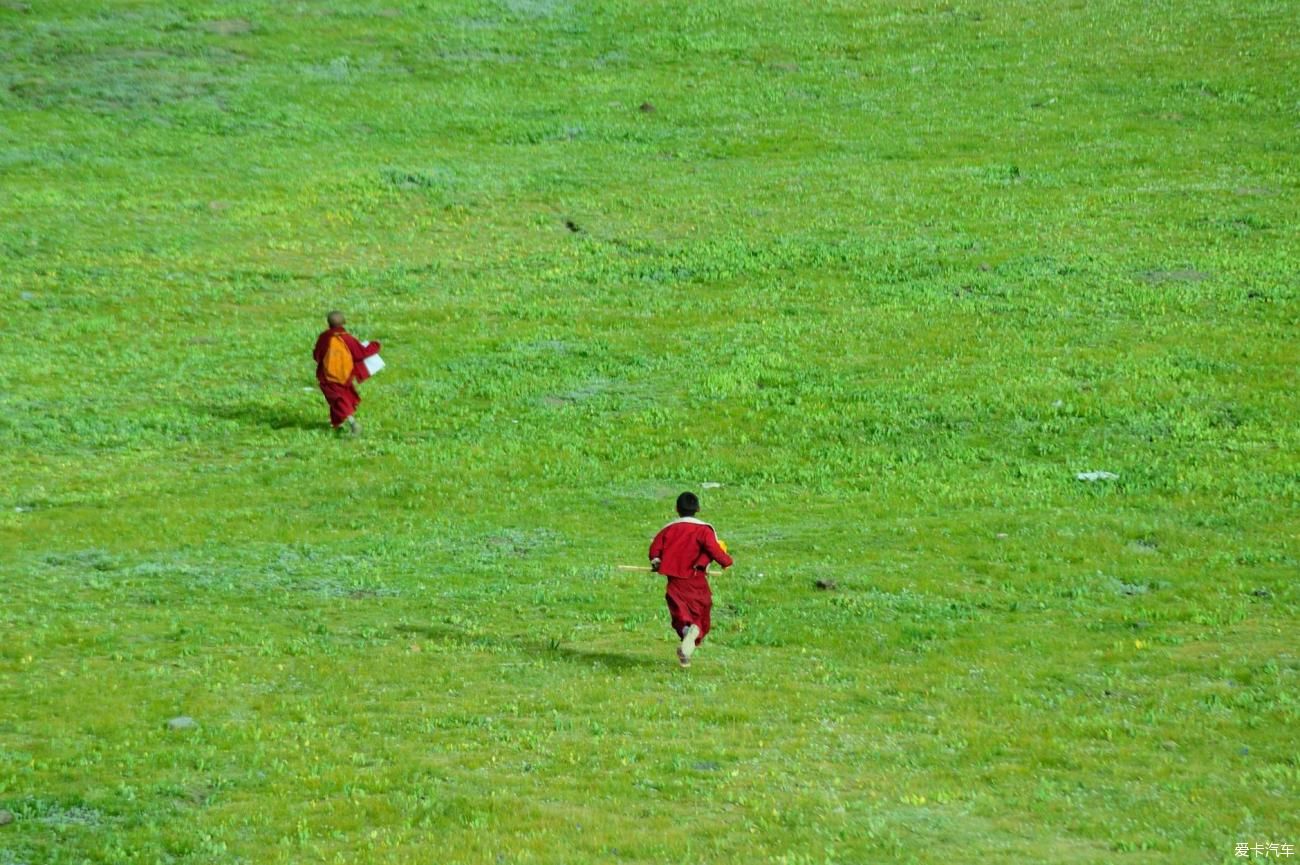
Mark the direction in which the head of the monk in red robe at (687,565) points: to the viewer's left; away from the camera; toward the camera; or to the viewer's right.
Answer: away from the camera

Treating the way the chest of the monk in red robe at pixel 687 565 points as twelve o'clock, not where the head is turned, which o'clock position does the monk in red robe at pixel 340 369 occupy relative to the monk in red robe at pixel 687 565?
the monk in red robe at pixel 340 369 is roughly at 11 o'clock from the monk in red robe at pixel 687 565.

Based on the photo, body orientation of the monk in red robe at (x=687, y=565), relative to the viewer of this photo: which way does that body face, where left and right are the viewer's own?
facing away from the viewer
